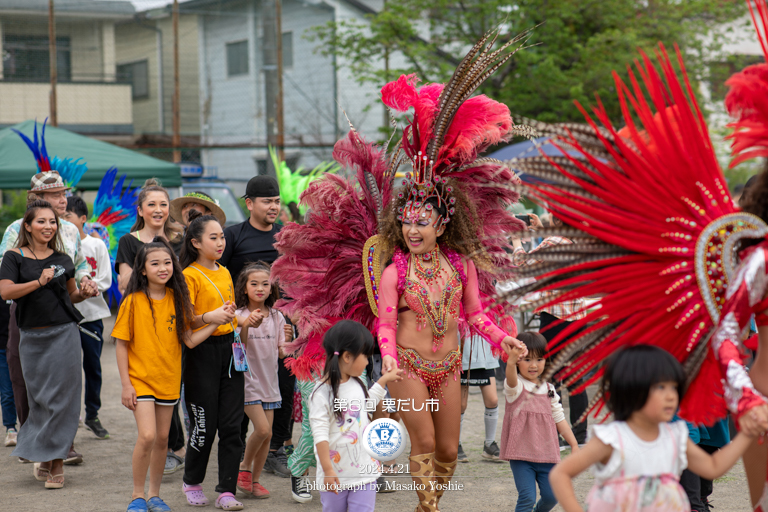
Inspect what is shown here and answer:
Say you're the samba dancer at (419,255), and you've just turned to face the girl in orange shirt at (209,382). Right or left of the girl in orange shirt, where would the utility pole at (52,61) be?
right

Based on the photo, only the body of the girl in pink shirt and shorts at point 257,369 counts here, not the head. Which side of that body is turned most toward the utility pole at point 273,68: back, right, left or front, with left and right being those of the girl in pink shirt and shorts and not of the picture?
back

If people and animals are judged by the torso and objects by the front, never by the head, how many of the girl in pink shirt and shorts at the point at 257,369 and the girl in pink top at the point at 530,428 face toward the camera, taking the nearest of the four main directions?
2

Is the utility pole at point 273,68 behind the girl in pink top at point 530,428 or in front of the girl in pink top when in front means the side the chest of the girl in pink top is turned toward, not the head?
behind

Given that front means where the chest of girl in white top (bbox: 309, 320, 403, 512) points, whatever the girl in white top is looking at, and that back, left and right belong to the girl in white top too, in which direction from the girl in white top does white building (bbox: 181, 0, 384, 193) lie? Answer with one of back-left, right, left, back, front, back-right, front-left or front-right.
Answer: back-left

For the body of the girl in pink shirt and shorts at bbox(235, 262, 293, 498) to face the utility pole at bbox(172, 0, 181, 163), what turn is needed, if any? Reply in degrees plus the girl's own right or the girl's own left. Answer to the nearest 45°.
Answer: approximately 180°

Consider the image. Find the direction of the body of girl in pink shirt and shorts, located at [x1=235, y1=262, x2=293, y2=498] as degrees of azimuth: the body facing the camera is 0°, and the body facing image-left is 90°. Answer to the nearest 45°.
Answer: approximately 0°
